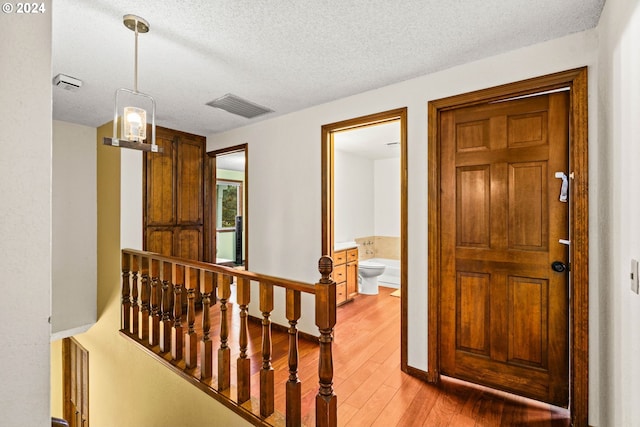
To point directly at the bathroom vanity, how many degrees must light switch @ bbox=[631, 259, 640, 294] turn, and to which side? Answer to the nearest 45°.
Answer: approximately 45° to its right

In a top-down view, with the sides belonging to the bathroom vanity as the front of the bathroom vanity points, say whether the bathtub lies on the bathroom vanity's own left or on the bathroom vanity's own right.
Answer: on the bathroom vanity's own left

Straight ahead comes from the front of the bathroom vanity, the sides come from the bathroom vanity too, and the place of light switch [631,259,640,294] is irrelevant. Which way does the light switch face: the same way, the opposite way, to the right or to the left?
the opposite way

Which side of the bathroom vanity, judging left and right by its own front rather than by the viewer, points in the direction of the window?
back

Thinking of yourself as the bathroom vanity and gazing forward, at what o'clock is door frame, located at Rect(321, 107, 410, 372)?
The door frame is roughly at 1 o'clock from the bathroom vanity.

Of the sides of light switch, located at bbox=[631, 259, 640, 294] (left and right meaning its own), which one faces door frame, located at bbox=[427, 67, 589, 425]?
right

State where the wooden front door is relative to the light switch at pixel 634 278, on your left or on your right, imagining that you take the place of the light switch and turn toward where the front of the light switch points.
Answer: on your right

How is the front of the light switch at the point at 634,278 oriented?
to the viewer's left

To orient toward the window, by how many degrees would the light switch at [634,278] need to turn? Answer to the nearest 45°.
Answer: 0° — it already faces it

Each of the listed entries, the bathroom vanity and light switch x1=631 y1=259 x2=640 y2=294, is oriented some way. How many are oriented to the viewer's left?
1
